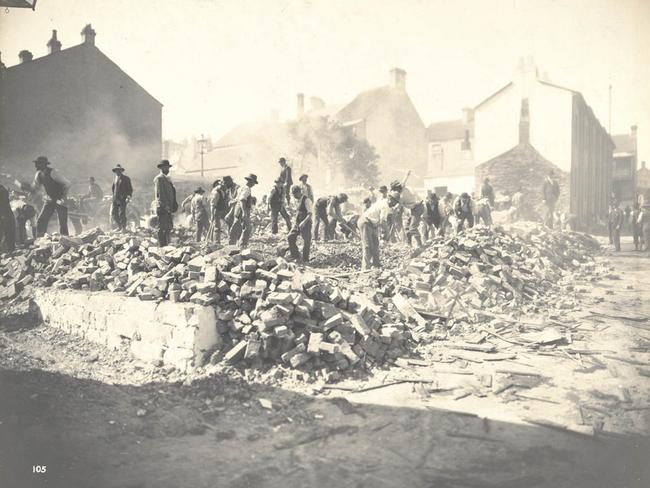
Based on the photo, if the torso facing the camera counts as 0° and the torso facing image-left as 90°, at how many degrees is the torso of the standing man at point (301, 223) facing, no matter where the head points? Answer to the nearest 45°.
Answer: approximately 45°

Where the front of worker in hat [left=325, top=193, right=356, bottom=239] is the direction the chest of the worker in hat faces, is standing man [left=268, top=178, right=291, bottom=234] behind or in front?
behind

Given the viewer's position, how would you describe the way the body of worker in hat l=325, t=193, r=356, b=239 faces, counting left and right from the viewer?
facing to the right of the viewer
